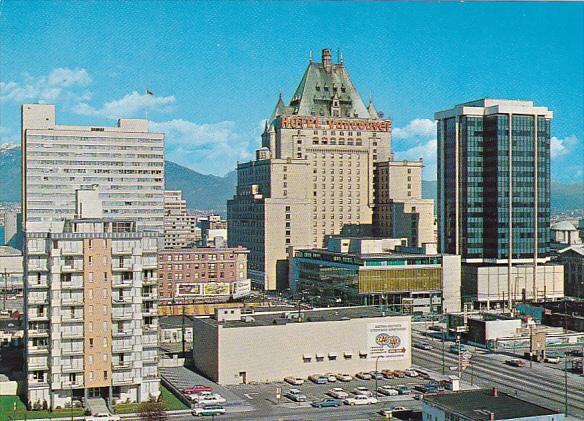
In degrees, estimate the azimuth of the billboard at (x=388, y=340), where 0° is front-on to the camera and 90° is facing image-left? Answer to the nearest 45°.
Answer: approximately 0°

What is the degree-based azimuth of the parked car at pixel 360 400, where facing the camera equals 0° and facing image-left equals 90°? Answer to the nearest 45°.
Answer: approximately 90°

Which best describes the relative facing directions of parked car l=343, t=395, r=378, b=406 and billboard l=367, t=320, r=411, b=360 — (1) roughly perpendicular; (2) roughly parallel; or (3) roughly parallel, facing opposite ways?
roughly perpendicular

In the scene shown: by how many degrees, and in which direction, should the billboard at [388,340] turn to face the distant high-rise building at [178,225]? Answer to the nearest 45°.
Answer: approximately 180°

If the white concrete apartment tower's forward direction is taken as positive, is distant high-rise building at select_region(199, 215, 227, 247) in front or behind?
behind

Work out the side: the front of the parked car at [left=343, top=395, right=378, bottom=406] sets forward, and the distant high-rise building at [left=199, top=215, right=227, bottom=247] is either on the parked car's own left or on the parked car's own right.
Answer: on the parked car's own right

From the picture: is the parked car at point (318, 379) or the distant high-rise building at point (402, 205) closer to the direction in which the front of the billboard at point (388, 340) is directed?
the parked car

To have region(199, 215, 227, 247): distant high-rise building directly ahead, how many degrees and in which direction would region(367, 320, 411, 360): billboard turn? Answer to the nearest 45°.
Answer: approximately 180°
